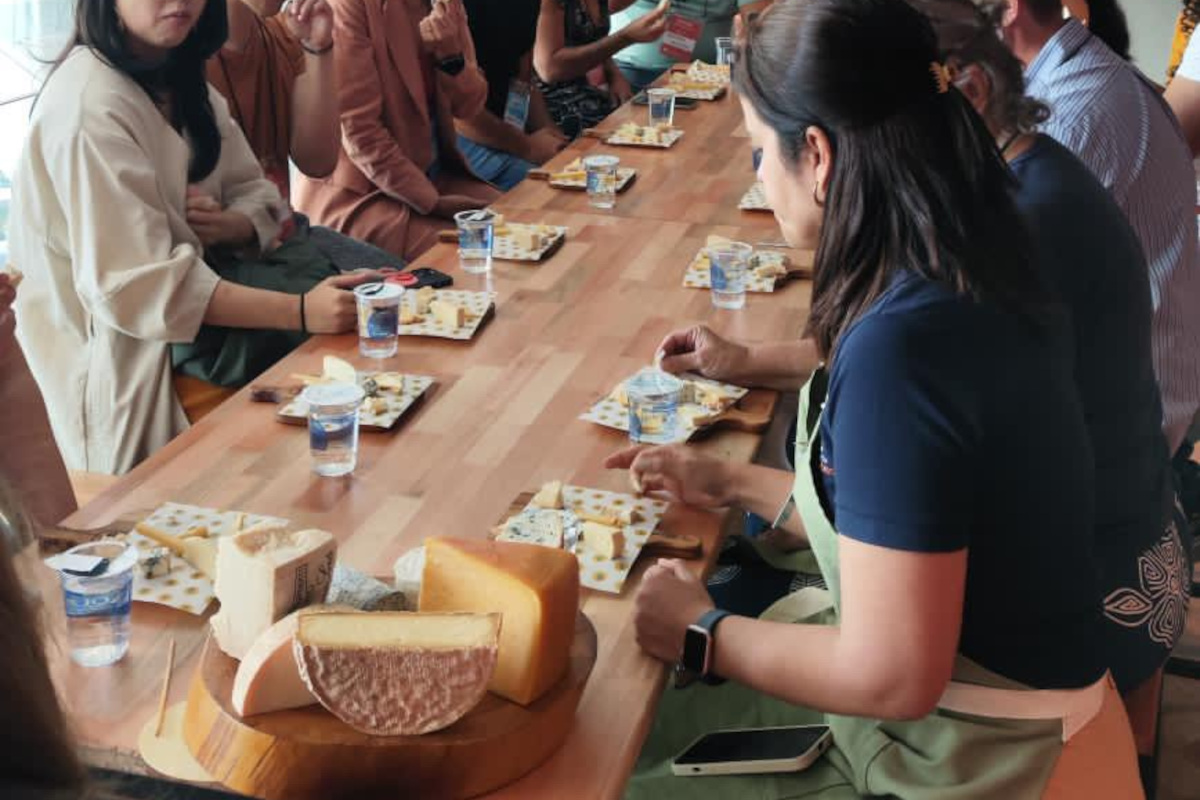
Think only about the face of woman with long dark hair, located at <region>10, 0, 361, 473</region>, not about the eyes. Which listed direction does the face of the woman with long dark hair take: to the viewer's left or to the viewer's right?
to the viewer's right

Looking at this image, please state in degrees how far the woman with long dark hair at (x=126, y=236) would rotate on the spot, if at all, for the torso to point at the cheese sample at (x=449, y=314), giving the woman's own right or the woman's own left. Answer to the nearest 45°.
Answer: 0° — they already face it

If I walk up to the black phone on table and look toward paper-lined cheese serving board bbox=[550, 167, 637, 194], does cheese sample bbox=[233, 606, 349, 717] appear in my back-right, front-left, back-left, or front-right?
back-right

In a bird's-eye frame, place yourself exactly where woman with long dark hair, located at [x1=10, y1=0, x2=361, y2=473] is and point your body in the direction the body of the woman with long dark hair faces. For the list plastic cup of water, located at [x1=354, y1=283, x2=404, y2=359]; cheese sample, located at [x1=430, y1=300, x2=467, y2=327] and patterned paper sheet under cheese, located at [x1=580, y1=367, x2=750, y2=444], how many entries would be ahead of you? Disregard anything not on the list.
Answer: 3

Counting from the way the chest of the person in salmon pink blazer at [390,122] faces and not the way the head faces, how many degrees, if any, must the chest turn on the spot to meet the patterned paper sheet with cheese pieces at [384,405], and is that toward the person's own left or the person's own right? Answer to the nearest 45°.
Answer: approximately 45° to the person's own right

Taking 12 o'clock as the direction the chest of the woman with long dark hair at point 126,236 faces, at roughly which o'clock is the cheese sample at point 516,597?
The cheese sample is roughly at 1 o'clock from the woman with long dark hair.

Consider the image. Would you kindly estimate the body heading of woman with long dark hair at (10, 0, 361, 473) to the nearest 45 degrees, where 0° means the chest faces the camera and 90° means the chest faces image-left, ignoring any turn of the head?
approximately 315°

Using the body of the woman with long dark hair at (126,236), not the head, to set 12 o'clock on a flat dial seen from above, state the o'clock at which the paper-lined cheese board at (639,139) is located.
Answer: The paper-lined cheese board is roughly at 9 o'clock from the woman with long dark hair.

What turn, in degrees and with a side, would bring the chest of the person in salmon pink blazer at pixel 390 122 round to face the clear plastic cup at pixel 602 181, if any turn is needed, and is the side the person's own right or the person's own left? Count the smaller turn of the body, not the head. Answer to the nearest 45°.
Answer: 0° — they already face it

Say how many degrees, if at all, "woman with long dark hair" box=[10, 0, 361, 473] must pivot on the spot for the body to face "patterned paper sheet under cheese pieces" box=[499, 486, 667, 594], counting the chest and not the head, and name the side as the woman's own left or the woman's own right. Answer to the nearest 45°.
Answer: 0° — they already face it

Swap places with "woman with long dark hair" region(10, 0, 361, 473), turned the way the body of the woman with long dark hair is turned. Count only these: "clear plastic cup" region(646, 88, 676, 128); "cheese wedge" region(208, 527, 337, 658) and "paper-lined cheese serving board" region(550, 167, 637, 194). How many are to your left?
2

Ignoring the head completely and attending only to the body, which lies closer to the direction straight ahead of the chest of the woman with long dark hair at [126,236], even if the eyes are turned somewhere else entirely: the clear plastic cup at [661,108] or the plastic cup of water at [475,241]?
the plastic cup of water

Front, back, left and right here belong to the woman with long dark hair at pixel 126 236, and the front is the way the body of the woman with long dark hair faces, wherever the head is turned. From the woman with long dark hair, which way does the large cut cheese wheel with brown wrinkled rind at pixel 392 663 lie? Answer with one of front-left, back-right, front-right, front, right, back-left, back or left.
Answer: front-right

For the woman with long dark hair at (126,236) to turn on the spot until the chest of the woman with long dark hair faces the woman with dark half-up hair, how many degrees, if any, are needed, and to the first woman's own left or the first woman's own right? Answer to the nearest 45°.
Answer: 0° — they already face them

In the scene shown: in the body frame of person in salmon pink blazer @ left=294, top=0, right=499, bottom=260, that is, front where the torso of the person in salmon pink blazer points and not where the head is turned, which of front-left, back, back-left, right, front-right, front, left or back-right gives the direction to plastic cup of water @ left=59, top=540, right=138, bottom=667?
front-right
